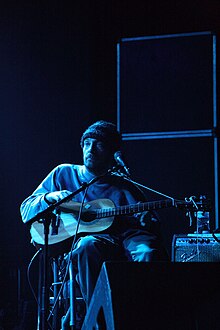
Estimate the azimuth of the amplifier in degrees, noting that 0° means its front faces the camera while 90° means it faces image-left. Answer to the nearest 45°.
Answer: approximately 0°
